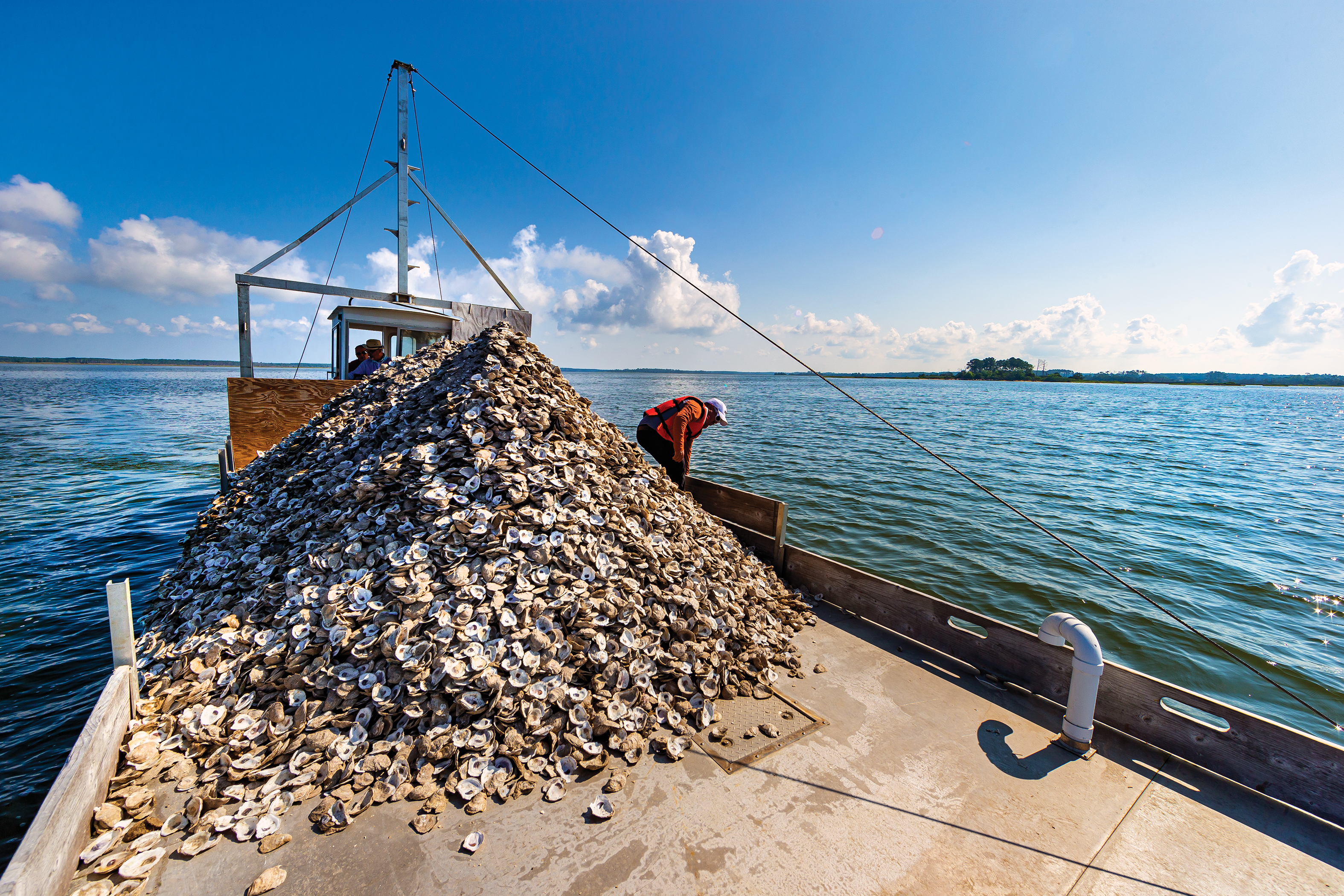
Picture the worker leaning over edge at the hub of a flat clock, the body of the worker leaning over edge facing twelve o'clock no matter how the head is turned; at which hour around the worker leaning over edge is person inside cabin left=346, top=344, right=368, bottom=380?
The person inside cabin is roughly at 7 o'clock from the worker leaning over edge.

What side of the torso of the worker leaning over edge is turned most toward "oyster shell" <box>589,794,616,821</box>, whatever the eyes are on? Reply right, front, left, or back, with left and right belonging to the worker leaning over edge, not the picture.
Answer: right

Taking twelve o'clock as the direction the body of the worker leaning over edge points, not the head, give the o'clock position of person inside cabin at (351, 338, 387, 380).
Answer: The person inside cabin is roughly at 7 o'clock from the worker leaning over edge.

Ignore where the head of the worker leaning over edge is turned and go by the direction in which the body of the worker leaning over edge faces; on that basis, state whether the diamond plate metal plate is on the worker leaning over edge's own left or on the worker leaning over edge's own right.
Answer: on the worker leaning over edge's own right

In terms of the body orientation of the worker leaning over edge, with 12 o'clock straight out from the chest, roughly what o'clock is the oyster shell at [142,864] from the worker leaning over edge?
The oyster shell is roughly at 4 o'clock from the worker leaning over edge.

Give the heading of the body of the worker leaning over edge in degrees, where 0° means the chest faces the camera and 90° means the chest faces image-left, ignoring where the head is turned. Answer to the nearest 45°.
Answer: approximately 270°

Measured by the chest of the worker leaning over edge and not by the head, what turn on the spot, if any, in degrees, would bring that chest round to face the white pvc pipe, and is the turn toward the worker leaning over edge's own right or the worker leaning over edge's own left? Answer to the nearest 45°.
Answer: approximately 45° to the worker leaning over edge's own right
